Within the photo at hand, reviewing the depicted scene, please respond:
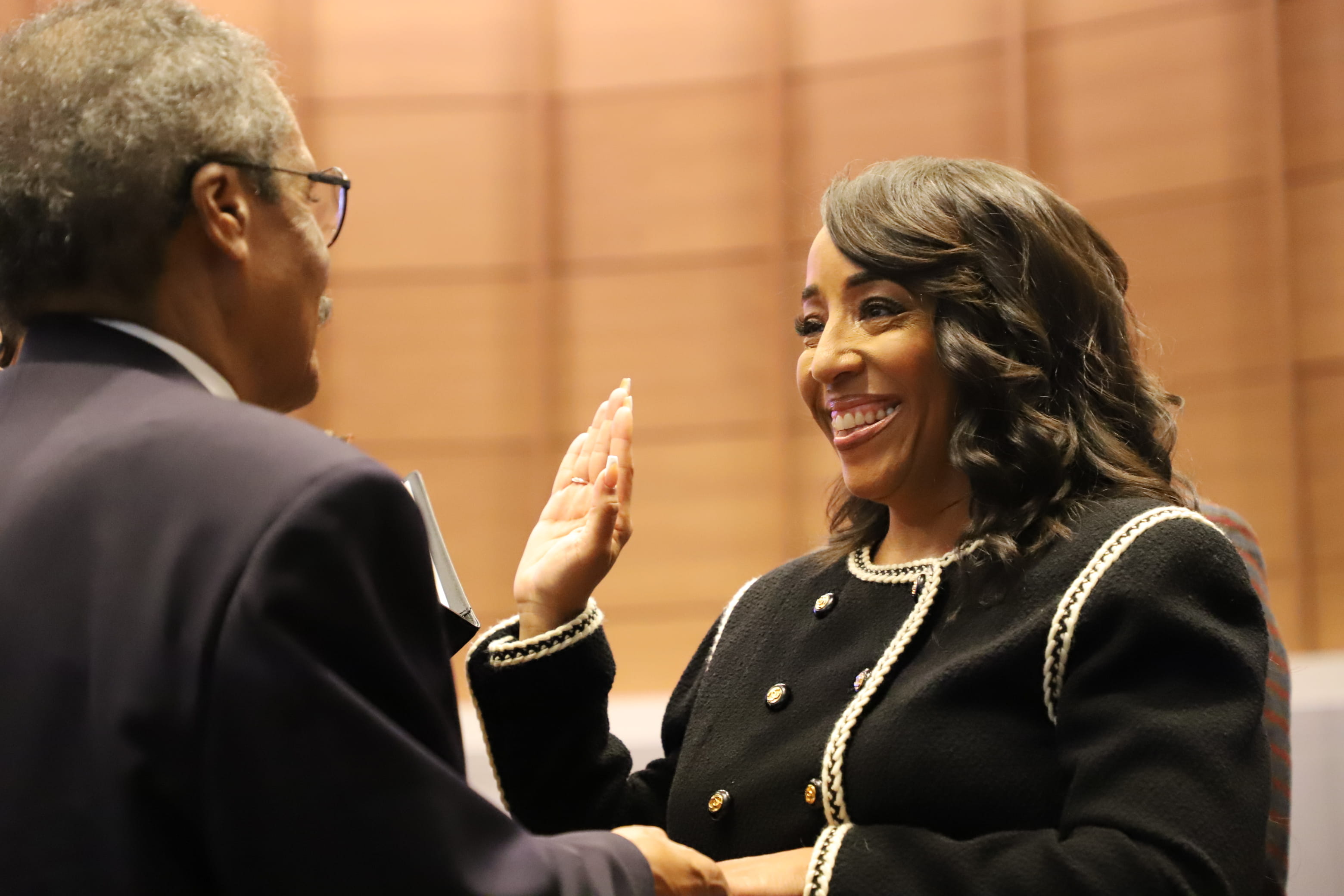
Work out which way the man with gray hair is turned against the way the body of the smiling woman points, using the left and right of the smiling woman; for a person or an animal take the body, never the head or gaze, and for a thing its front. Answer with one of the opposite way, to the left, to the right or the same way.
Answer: the opposite way

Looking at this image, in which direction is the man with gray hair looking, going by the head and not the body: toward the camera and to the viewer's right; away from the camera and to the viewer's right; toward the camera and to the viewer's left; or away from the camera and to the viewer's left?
away from the camera and to the viewer's right

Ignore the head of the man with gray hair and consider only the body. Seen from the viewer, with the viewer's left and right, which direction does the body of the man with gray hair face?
facing away from the viewer and to the right of the viewer

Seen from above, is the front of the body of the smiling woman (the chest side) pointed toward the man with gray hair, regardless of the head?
yes

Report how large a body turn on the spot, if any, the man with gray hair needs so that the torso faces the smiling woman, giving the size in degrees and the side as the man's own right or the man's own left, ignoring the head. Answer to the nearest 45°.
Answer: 0° — they already face them
